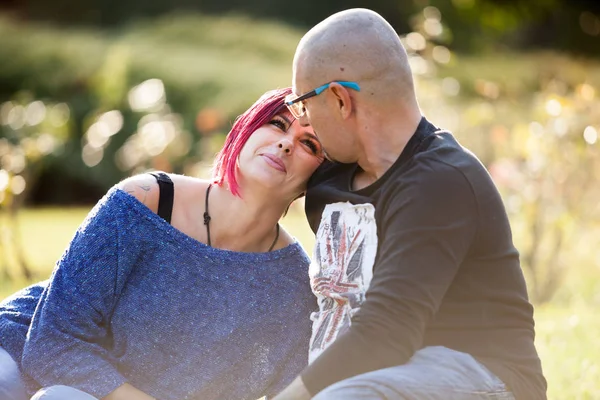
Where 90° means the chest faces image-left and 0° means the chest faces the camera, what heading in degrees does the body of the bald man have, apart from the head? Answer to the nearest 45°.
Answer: approximately 45°

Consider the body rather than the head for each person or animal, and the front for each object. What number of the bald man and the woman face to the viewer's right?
0

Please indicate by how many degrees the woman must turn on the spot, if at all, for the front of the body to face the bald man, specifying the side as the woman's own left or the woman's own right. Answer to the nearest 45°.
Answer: approximately 45° to the woman's own left

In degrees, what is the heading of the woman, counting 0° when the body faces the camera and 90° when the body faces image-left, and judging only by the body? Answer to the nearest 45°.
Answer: approximately 0°
